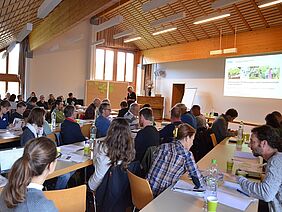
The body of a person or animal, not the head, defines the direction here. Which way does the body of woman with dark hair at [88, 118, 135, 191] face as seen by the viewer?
away from the camera

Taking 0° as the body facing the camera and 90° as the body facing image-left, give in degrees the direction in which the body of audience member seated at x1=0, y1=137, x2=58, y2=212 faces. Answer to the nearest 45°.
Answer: approximately 225°

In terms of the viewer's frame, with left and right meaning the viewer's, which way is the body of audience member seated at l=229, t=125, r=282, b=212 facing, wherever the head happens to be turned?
facing to the left of the viewer

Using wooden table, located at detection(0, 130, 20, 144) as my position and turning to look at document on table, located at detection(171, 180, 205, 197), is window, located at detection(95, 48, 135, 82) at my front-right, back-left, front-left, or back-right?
back-left

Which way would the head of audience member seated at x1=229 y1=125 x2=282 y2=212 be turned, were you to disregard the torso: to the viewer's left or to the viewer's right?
to the viewer's left

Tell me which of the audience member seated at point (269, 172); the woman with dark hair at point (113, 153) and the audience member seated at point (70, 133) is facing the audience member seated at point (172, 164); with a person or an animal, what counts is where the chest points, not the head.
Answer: the audience member seated at point (269, 172)

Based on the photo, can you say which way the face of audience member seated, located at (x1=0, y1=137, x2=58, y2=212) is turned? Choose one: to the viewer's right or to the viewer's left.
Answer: to the viewer's right

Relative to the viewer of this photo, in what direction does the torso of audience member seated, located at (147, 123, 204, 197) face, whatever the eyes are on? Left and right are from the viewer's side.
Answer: facing away from the viewer and to the right of the viewer

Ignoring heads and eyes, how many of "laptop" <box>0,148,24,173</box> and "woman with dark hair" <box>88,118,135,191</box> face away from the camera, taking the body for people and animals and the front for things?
1
